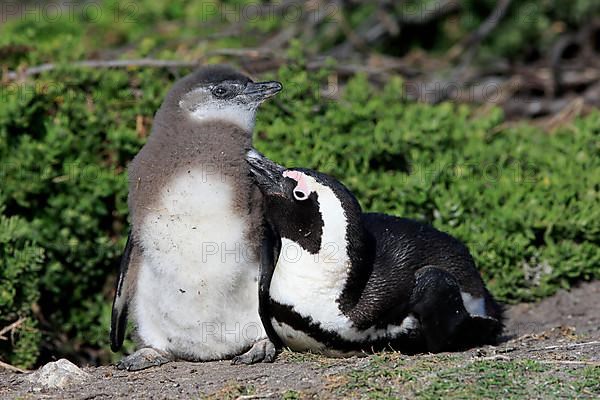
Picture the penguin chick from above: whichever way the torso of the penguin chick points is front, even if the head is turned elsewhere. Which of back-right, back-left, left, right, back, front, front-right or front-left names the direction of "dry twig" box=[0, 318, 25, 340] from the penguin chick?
back-right

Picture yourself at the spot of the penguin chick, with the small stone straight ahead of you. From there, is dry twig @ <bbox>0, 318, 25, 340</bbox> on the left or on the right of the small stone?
right

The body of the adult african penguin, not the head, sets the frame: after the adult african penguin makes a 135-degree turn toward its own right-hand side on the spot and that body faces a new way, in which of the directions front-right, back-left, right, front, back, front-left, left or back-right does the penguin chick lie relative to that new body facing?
left

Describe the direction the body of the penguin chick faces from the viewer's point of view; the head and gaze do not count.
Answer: toward the camera

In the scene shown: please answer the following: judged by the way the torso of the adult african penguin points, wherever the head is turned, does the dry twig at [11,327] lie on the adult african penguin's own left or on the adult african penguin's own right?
on the adult african penguin's own right

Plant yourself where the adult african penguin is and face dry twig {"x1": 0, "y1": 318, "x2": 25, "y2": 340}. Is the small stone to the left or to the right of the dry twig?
left
